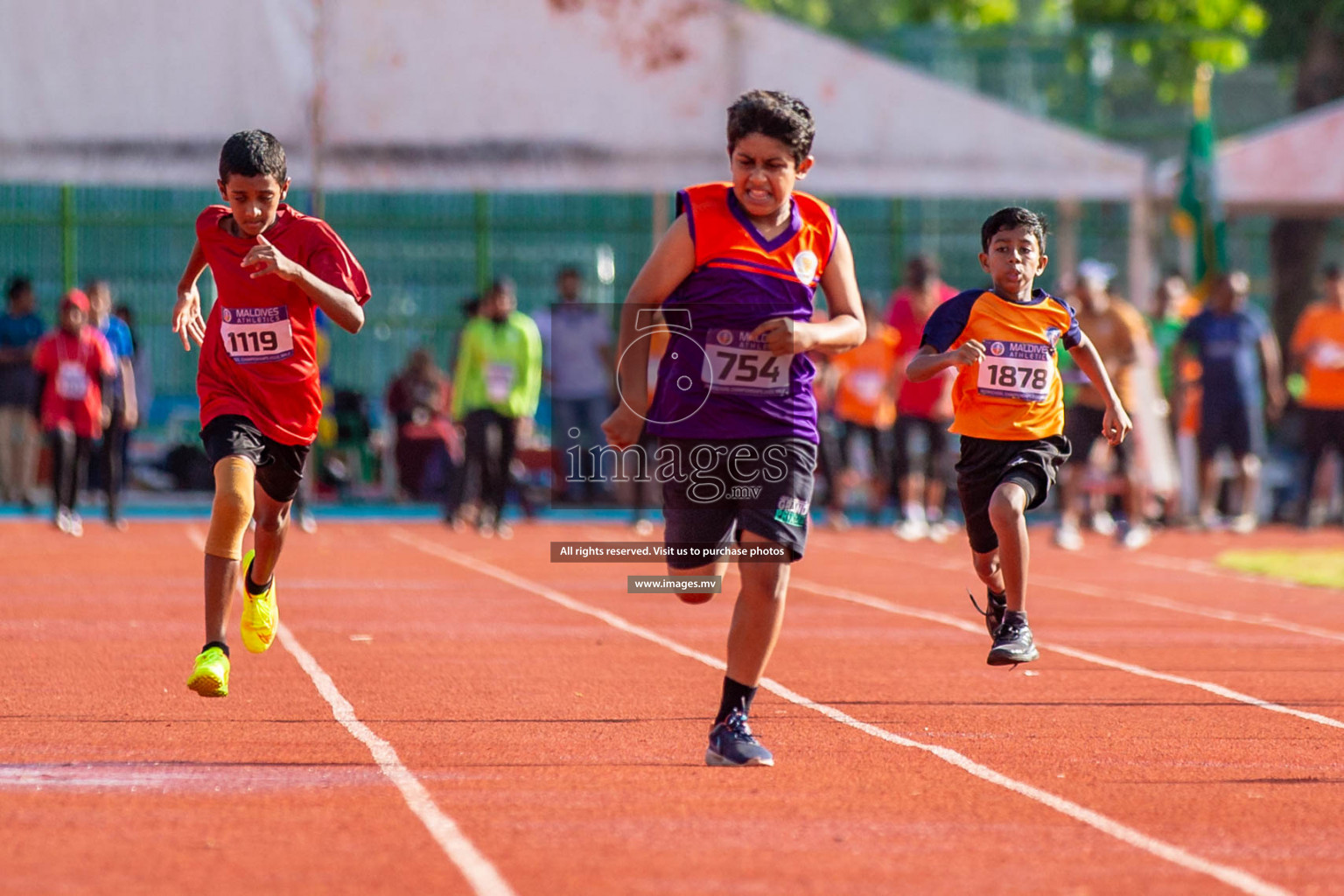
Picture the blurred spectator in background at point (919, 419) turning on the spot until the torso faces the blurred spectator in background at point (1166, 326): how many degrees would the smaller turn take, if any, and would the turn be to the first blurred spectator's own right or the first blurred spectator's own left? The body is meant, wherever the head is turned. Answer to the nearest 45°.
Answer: approximately 135° to the first blurred spectator's own left

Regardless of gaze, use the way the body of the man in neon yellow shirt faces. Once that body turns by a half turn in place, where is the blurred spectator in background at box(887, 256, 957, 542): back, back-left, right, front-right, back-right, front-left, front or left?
right

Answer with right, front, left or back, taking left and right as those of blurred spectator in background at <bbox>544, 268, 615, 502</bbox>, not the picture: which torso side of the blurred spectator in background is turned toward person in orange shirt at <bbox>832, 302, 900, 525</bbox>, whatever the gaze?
left

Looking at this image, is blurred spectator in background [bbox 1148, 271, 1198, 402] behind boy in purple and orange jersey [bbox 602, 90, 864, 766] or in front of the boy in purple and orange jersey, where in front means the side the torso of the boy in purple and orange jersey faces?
behind

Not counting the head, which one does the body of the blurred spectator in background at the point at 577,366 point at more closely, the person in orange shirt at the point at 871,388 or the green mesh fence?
the person in orange shirt

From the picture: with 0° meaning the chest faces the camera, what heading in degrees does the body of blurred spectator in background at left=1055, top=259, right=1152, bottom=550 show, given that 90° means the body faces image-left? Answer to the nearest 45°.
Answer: approximately 45°

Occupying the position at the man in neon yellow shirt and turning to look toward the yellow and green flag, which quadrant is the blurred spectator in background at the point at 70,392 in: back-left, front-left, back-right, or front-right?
back-left
